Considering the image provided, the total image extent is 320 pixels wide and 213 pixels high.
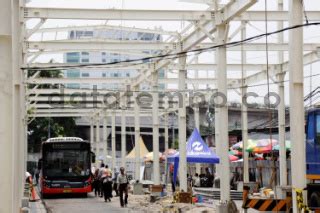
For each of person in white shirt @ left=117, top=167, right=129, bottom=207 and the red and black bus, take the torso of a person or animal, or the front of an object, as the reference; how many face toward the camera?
2

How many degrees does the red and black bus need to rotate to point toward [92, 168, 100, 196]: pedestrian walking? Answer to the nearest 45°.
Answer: approximately 135° to its left

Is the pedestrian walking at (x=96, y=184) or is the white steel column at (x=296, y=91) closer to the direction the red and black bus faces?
the white steel column

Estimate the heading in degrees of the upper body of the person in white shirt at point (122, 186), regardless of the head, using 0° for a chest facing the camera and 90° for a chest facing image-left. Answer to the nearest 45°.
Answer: approximately 0°
